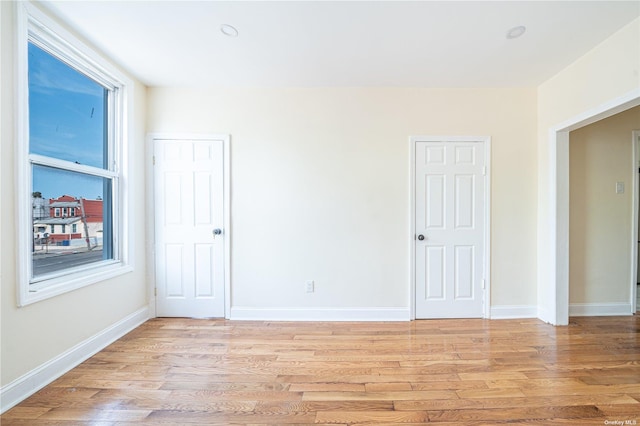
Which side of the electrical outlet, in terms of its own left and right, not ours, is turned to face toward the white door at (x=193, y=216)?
right

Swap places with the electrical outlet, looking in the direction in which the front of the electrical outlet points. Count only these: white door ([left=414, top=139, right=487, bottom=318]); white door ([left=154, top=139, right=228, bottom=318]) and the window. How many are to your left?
1

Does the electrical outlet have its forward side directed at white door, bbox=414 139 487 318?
no

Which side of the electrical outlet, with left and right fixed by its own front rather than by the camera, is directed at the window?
right

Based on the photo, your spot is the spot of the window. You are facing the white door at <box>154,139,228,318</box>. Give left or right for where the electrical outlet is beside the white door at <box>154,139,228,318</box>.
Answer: right

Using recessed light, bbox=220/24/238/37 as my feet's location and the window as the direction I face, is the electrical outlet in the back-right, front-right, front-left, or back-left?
back-right

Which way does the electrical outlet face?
toward the camera
